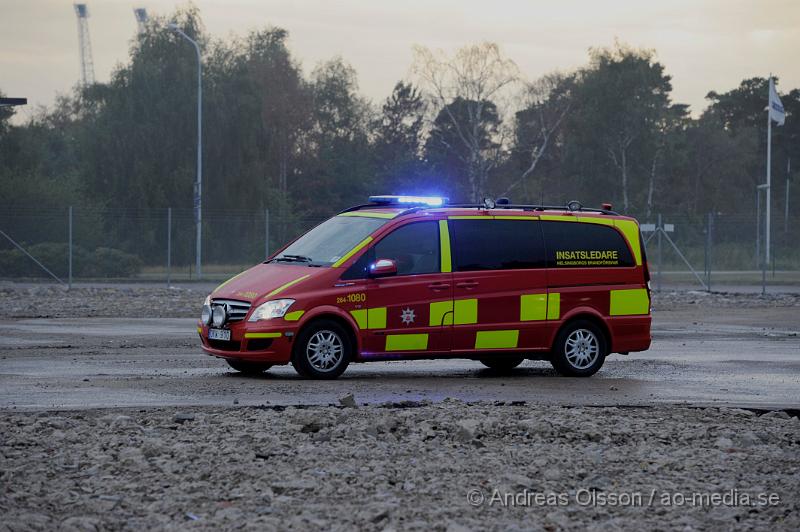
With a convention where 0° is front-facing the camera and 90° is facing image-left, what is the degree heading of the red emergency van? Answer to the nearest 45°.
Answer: approximately 45°
